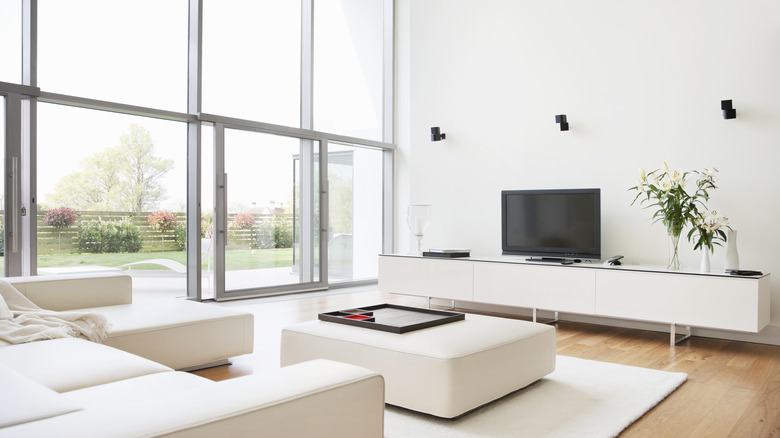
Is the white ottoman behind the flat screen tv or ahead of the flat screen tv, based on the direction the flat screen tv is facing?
ahead

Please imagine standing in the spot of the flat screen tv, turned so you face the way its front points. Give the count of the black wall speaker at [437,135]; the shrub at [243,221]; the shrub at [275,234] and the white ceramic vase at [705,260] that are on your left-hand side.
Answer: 1

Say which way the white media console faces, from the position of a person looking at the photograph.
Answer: facing the viewer and to the left of the viewer

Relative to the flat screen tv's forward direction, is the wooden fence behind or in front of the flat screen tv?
behind

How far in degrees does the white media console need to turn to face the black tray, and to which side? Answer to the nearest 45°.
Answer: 0° — it already faces it

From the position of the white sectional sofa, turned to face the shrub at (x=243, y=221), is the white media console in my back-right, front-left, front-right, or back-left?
front-right

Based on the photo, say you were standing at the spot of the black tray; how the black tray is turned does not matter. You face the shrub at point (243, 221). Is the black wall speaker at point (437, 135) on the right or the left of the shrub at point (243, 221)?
right

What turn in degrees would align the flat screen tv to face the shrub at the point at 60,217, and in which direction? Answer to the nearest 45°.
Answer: approximately 45° to its right

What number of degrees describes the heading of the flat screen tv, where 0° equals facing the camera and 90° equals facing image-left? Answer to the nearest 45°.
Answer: approximately 45°
